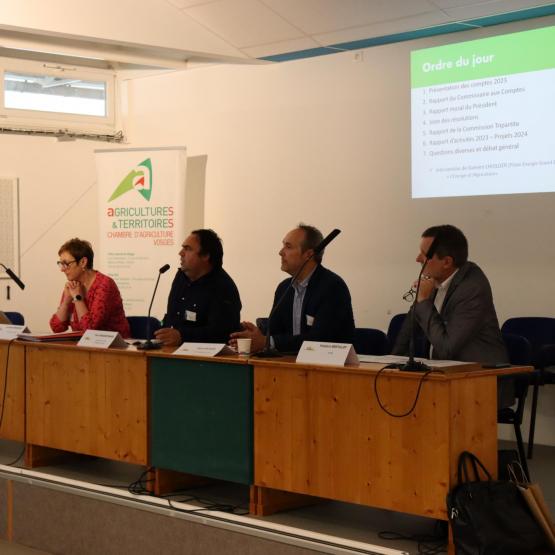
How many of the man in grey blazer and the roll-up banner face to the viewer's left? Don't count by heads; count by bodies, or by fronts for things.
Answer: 1

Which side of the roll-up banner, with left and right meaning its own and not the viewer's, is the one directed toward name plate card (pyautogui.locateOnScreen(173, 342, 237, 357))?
front

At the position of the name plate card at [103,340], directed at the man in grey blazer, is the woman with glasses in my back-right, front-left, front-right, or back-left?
back-left

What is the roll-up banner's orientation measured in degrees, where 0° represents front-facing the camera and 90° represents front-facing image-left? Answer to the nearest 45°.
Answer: approximately 0°

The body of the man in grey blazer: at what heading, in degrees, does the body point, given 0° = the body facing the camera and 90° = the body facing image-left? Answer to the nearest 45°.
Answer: approximately 90°

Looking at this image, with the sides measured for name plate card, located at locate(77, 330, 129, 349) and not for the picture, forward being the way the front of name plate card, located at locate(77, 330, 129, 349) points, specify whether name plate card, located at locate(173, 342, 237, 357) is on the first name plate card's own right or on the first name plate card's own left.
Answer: on the first name plate card's own left

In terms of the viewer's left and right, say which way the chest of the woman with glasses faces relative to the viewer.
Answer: facing the viewer and to the left of the viewer

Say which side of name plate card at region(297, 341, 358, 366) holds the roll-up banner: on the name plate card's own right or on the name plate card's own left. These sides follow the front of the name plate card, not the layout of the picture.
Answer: on the name plate card's own right

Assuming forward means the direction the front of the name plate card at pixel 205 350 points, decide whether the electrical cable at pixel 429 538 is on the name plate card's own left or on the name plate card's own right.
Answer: on the name plate card's own left

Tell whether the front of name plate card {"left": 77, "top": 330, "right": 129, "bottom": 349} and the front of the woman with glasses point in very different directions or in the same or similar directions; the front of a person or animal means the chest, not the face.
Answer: same or similar directions

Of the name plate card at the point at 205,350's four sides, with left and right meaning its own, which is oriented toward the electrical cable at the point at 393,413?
left

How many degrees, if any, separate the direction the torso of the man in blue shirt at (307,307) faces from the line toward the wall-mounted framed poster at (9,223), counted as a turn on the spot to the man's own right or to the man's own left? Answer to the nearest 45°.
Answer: approximately 90° to the man's own right

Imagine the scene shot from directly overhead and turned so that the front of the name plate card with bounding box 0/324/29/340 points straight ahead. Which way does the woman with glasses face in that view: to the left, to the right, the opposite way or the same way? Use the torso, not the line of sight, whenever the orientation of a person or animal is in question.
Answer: the same way

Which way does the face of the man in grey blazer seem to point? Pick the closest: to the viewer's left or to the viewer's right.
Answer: to the viewer's left

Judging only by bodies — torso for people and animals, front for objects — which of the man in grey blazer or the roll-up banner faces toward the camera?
the roll-up banner

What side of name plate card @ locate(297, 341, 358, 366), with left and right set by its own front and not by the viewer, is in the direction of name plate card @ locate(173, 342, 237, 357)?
right

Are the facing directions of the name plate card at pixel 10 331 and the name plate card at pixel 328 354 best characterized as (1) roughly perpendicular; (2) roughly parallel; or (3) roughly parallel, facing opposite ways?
roughly parallel

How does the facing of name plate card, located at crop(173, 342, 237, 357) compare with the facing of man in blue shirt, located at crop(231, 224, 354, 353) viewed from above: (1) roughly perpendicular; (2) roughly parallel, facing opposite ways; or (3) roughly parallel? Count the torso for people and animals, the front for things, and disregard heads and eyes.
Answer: roughly parallel
